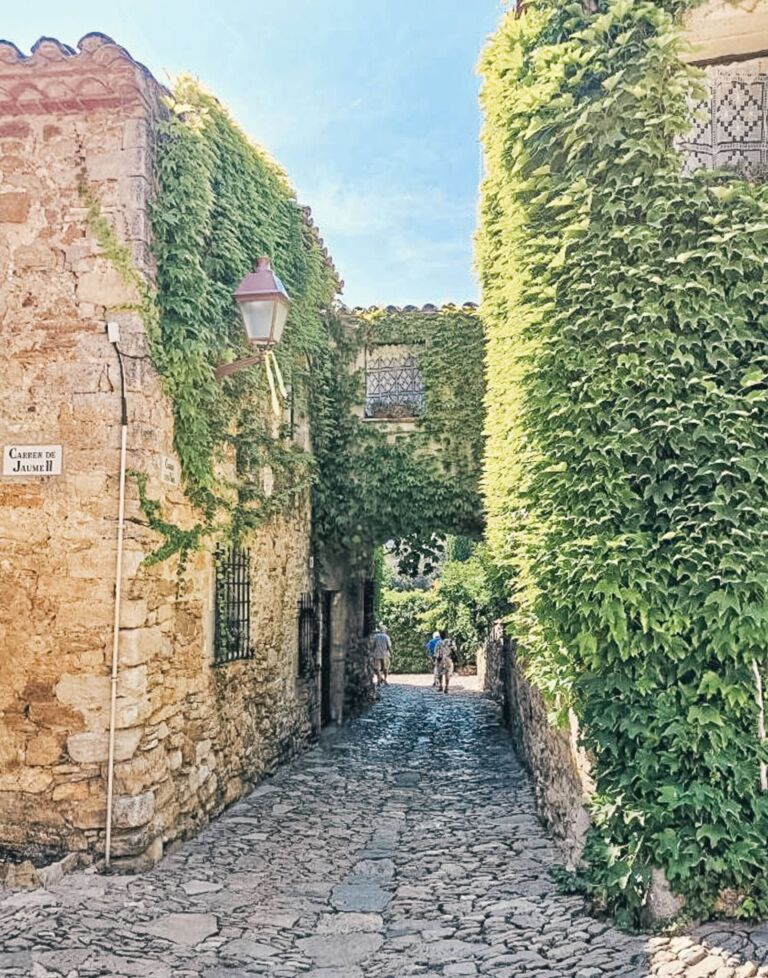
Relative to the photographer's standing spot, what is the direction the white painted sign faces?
facing the viewer and to the right of the viewer

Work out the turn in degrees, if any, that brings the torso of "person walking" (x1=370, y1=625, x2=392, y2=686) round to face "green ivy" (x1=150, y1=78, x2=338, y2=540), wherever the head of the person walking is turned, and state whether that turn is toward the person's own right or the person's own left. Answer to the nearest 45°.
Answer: approximately 180°

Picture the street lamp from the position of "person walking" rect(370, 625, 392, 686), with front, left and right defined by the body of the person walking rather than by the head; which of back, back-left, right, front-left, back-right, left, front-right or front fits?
back

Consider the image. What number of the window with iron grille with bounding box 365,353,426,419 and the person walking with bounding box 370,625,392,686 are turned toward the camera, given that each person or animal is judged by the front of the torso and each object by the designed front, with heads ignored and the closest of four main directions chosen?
1

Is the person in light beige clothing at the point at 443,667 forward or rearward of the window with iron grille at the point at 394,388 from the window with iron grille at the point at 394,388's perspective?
rearward

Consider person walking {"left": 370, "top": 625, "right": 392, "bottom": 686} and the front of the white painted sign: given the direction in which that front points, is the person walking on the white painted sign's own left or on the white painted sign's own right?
on the white painted sign's own left

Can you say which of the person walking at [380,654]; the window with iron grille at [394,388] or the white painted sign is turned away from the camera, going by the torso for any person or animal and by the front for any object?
the person walking

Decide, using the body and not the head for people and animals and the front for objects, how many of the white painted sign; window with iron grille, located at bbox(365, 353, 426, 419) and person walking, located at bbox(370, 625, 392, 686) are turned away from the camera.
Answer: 1

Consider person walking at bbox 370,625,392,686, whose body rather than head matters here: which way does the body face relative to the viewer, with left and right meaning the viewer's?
facing away from the viewer

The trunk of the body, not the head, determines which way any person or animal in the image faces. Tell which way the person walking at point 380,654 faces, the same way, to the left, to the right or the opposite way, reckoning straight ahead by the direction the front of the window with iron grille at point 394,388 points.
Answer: the opposite way

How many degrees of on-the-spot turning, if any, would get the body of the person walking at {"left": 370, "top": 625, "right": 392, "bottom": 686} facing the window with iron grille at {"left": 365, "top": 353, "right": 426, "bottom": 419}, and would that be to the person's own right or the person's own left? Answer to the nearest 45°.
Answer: approximately 180°

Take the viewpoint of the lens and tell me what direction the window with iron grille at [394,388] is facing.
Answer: facing the viewer

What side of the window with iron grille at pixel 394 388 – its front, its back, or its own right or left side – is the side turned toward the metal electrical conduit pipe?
front

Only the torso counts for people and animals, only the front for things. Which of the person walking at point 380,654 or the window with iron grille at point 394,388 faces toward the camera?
the window with iron grille

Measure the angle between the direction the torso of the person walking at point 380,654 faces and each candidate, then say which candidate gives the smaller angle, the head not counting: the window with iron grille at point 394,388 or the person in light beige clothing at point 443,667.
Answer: the person in light beige clothing
